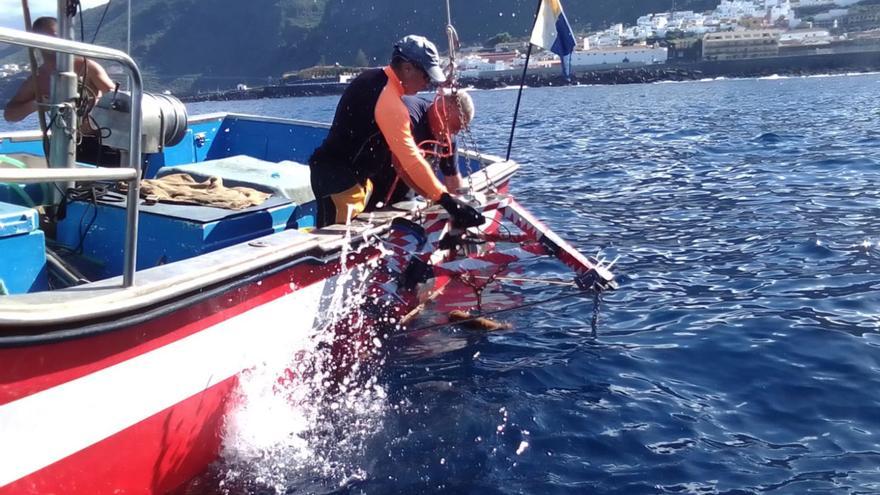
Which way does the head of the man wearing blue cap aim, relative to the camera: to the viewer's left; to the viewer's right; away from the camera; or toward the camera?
to the viewer's right

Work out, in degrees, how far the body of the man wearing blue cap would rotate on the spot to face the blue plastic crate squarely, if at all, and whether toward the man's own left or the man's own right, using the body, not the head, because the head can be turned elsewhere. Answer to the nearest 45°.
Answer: approximately 135° to the man's own right

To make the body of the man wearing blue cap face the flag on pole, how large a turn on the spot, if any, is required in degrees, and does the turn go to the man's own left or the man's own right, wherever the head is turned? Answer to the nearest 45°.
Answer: approximately 45° to the man's own left

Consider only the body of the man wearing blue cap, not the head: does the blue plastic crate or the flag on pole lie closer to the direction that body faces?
the flag on pole

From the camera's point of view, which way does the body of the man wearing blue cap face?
to the viewer's right
